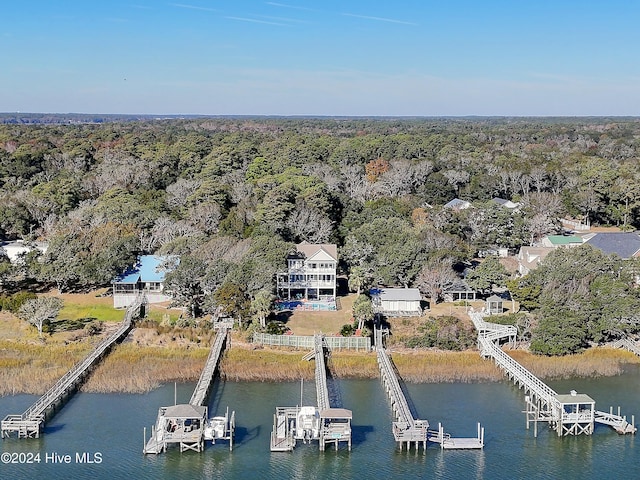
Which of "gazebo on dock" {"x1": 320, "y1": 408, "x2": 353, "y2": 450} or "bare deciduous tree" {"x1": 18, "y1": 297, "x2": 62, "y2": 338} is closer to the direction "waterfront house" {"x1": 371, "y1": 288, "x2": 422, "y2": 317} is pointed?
the gazebo on dock

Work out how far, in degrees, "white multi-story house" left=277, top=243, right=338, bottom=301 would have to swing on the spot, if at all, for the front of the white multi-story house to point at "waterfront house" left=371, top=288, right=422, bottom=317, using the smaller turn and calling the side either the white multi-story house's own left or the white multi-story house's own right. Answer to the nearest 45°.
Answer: approximately 45° to the white multi-story house's own left

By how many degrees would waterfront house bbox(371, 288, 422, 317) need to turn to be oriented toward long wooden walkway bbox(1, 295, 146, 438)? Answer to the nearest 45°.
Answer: approximately 45° to its right

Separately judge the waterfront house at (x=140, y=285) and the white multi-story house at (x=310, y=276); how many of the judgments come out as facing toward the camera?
2

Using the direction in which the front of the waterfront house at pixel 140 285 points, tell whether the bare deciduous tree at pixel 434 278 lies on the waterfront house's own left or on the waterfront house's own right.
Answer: on the waterfront house's own left

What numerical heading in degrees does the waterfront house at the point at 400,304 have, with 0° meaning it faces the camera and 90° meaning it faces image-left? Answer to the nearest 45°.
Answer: approximately 0°

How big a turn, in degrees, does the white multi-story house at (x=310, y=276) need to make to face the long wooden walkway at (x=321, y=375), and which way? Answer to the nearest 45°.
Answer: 0° — it already faces it

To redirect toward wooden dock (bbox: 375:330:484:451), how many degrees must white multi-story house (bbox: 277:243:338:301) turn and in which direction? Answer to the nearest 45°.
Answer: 0° — it already faces it

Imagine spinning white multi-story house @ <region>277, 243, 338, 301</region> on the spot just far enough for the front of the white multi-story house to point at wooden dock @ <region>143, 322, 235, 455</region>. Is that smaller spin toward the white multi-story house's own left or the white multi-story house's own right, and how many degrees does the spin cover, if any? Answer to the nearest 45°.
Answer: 0° — it already faces it

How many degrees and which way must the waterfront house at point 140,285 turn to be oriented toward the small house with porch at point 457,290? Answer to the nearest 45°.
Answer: approximately 90° to its left

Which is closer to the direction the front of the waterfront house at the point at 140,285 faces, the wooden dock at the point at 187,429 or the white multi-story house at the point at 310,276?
the wooden dock

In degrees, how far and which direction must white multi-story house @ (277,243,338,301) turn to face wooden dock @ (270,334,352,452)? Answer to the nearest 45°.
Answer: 0° — it already faces it
